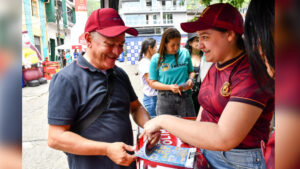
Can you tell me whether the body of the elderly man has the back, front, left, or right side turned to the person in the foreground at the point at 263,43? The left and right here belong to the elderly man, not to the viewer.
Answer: front

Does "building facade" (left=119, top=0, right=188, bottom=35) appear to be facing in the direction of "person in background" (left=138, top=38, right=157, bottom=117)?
yes

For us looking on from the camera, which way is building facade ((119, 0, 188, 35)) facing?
facing the viewer

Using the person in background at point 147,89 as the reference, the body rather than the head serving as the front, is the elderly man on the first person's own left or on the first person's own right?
on the first person's own right

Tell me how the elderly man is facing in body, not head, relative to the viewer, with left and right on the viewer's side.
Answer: facing the viewer and to the right of the viewer

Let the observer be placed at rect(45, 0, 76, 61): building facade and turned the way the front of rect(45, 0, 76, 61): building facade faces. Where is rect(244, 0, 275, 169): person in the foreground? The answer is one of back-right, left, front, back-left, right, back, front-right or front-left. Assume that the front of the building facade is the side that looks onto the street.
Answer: front-right
